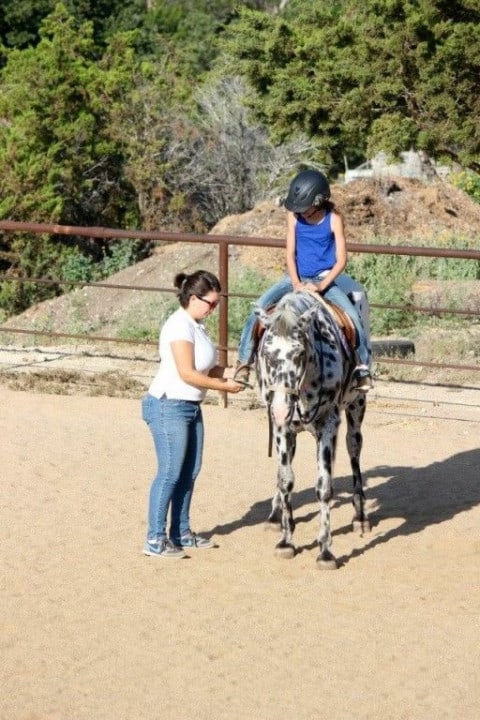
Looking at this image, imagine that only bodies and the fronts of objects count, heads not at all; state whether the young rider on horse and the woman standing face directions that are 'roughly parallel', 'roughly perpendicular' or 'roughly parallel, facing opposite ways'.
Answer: roughly perpendicular

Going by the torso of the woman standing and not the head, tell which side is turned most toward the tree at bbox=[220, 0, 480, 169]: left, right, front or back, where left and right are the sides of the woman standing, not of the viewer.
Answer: left

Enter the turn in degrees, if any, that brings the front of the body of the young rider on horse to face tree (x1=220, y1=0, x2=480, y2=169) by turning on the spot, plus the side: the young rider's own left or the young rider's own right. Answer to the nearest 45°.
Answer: approximately 180°

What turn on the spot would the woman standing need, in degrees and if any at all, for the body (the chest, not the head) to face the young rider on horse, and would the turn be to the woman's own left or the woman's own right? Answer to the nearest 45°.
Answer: approximately 45° to the woman's own left

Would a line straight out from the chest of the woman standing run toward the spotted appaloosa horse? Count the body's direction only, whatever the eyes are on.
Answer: yes

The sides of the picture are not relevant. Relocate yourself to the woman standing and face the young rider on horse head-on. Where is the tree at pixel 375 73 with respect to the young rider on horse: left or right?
left

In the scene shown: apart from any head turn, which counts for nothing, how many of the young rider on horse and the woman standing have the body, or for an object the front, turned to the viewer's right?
1

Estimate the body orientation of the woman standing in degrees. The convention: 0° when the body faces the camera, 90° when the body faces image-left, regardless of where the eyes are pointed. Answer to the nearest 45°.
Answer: approximately 270°

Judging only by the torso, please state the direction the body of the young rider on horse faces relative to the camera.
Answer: toward the camera

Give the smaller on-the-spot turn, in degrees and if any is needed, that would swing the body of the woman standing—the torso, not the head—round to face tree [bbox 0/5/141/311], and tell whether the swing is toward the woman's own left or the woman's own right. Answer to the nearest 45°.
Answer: approximately 90° to the woman's own left

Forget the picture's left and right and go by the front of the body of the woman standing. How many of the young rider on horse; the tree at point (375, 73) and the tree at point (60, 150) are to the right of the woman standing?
0
